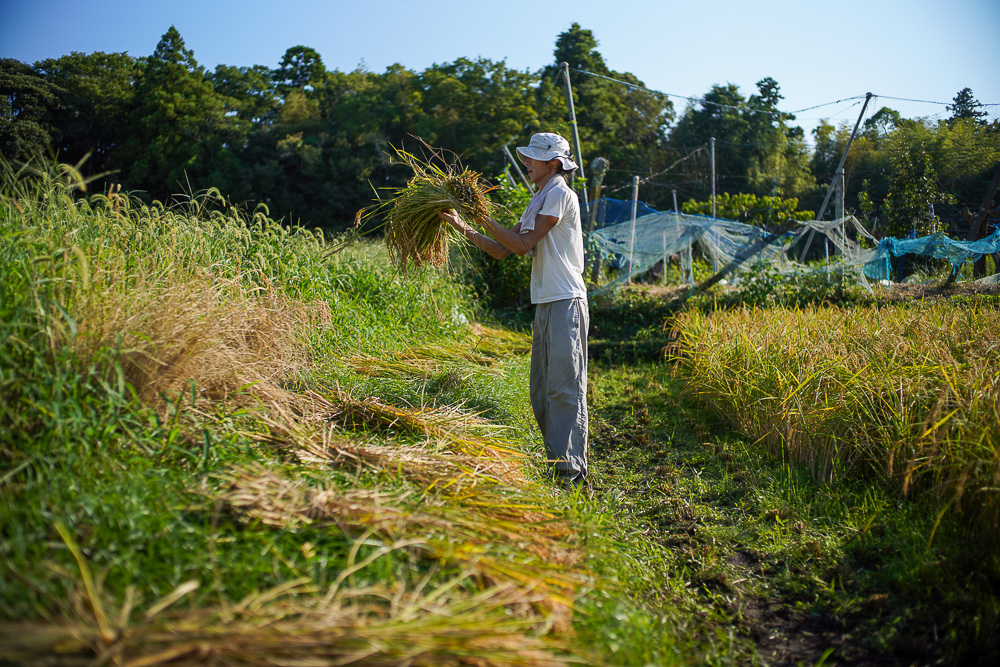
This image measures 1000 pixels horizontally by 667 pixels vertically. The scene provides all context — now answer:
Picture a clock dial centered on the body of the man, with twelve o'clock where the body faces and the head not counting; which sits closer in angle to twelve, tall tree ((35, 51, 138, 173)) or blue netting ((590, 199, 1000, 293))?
the tall tree

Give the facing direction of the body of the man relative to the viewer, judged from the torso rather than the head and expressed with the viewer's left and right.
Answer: facing to the left of the viewer

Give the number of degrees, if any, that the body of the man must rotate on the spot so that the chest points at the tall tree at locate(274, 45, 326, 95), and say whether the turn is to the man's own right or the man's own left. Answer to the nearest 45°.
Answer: approximately 90° to the man's own right

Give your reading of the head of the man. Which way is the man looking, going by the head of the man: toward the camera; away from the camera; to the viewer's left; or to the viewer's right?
to the viewer's left

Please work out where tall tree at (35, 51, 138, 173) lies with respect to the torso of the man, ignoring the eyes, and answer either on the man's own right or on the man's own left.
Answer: on the man's own right

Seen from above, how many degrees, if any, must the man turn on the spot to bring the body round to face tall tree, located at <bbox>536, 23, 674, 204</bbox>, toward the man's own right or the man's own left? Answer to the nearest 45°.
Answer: approximately 90° to the man's own right

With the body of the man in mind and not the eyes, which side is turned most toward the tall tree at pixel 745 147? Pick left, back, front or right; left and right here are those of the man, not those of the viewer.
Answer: right

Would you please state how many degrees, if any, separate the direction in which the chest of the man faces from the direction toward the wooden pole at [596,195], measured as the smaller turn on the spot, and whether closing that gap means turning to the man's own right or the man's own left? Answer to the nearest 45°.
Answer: approximately 90° to the man's own right
